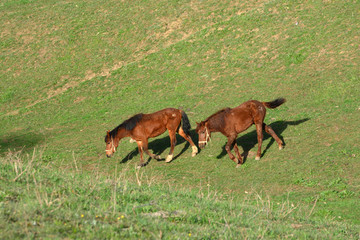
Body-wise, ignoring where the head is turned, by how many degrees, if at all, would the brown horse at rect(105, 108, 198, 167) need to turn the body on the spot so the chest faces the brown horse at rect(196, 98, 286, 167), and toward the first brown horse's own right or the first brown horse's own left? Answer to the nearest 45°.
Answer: approximately 135° to the first brown horse's own left

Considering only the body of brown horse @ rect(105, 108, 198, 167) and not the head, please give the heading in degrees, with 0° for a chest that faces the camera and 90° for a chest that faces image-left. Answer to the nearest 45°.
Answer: approximately 90°
